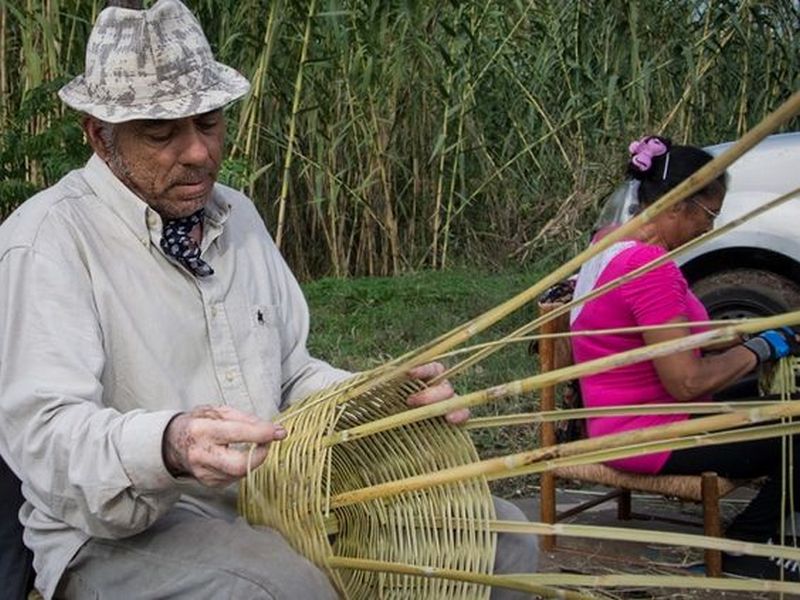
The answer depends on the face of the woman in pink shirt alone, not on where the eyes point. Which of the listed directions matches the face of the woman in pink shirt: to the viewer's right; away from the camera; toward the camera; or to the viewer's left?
to the viewer's right

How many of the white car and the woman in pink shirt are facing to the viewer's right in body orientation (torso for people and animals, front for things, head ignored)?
1

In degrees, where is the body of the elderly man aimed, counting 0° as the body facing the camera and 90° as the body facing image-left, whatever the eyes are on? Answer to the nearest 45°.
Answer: approximately 315°

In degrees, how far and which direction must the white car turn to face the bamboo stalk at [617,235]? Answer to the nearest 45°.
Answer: approximately 45° to its left

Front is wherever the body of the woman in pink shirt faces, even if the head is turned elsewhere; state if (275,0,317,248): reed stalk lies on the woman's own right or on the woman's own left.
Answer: on the woman's own left

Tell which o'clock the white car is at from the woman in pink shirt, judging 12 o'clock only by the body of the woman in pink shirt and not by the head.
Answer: The white car is roughly at 9 o'clock from the woman in pink shirt.

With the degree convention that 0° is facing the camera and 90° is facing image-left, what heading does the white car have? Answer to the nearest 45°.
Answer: approximately 45°

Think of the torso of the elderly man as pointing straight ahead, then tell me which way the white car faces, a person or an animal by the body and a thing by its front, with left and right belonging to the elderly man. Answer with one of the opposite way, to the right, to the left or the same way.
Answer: to the right

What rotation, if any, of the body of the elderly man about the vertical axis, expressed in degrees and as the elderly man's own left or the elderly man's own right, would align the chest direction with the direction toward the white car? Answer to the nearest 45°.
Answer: approximately 90° to the elderly man's own left

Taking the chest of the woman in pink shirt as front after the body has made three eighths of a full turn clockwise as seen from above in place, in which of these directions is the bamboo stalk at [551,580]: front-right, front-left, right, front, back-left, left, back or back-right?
front-left

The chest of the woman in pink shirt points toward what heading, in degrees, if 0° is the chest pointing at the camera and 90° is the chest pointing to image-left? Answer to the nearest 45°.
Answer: approximately 270°
